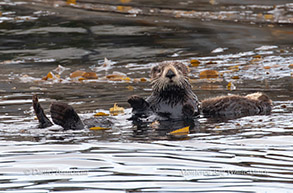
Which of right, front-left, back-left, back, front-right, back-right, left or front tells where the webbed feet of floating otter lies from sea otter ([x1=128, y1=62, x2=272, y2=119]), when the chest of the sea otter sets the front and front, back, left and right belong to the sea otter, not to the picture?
front-right

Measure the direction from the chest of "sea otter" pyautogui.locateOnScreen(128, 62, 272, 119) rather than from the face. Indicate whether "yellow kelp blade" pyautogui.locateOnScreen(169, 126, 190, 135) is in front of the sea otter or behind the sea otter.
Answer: in front

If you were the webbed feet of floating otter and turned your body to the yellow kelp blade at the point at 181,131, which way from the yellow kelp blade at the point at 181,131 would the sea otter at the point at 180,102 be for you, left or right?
left
